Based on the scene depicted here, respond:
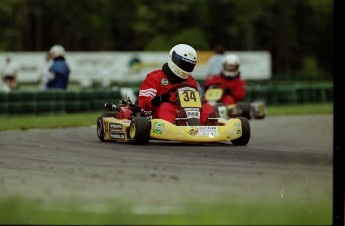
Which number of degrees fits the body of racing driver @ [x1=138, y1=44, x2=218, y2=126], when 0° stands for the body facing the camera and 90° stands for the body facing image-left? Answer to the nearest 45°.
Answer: approximately 315°

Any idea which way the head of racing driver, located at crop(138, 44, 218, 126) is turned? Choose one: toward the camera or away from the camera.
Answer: toward the camera

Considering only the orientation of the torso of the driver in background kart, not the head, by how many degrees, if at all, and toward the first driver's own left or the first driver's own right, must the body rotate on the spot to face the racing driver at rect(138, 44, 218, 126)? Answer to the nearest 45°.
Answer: approximately 45° to the first driver's own left

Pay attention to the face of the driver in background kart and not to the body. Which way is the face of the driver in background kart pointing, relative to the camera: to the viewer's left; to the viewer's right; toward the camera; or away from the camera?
toward the camera

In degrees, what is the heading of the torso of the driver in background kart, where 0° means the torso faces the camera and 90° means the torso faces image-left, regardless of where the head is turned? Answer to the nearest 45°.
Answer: approximately 45°

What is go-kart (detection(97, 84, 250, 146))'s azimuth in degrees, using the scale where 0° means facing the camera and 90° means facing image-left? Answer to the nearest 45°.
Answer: approximately 315°

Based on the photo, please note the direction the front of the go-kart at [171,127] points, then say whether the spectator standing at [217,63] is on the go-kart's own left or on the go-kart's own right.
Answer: on the go-kart's own left

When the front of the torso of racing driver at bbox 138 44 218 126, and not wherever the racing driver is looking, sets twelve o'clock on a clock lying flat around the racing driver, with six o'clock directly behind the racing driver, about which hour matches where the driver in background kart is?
The driver in background kart is roughly at 8 o'clock from the racing driver.

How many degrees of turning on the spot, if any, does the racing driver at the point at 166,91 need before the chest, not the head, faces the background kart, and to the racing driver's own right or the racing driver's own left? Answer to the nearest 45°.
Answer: approximately 135° to the racing driver's own left

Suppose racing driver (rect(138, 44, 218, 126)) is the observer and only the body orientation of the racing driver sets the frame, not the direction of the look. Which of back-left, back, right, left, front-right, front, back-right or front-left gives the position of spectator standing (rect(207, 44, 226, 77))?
back-left

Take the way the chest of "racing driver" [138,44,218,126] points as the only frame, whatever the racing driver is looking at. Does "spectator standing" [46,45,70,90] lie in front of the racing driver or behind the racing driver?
behind
